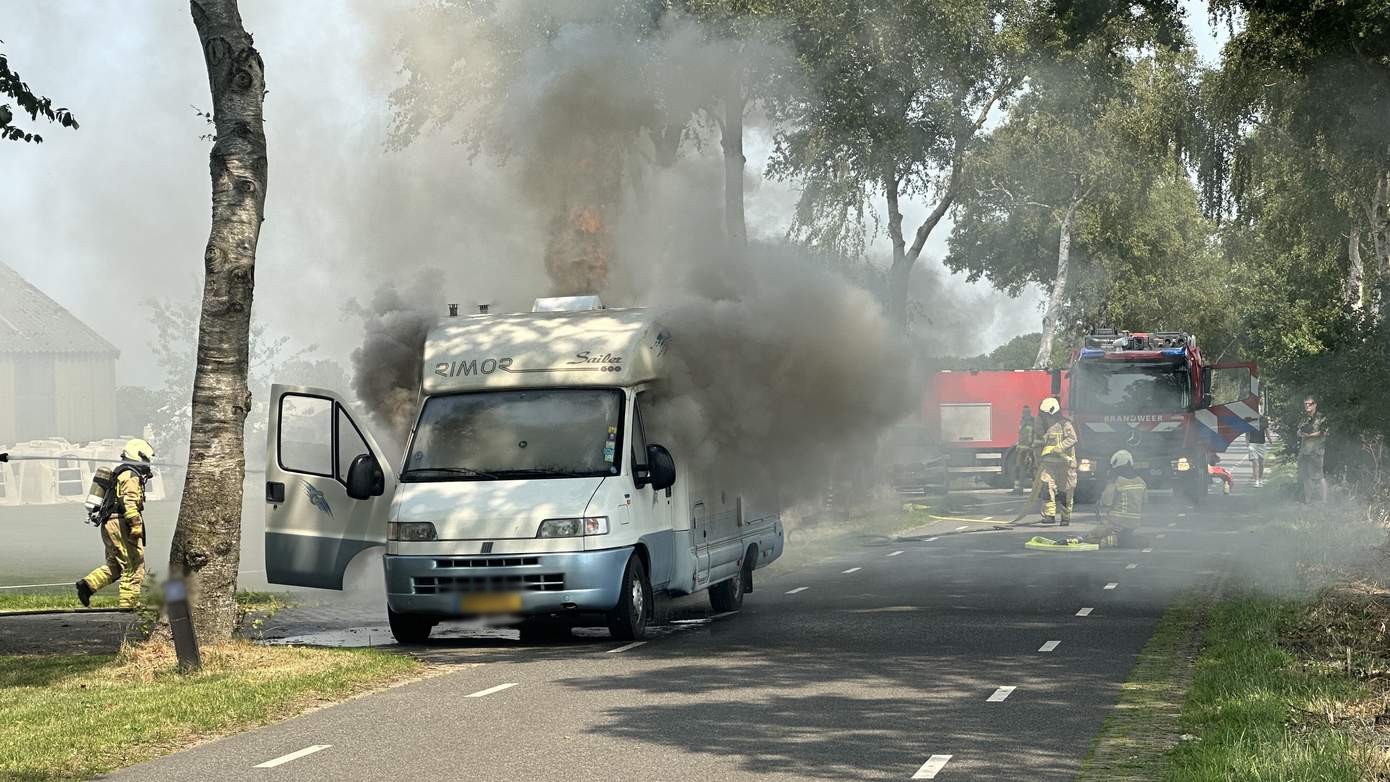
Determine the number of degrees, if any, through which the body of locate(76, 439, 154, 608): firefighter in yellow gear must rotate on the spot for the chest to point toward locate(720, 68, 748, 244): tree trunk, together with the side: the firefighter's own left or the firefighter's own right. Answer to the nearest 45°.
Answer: approximately 45° to the firefighter's own left

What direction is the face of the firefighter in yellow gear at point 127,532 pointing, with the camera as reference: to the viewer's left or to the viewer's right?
to the viewer's right

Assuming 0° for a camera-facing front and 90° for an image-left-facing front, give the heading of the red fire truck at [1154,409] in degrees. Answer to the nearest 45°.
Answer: approximately 0°

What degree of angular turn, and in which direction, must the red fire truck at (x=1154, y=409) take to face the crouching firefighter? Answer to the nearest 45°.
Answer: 0° — it already faces them

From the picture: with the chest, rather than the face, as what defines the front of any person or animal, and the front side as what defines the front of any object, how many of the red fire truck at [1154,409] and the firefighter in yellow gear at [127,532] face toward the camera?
1

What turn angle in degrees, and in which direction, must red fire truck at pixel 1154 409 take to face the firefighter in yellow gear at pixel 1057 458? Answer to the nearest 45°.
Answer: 0° — it already faces them

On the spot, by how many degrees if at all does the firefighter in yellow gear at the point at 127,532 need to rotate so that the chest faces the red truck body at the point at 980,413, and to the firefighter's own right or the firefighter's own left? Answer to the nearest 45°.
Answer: approximately 45° to the firefighter's own left

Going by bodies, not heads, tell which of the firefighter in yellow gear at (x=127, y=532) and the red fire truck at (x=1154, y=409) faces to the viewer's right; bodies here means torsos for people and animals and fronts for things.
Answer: the firefighter in yellow gear

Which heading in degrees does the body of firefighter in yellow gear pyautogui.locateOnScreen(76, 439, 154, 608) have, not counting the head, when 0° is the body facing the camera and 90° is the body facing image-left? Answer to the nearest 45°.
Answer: approximately 270°
